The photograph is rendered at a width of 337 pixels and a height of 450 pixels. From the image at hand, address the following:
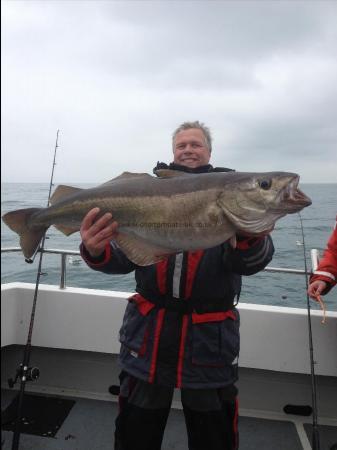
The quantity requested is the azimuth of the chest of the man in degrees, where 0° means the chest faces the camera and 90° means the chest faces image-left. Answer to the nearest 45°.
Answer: approximately 0°

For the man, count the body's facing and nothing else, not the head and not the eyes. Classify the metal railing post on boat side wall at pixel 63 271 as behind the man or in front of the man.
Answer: behind
